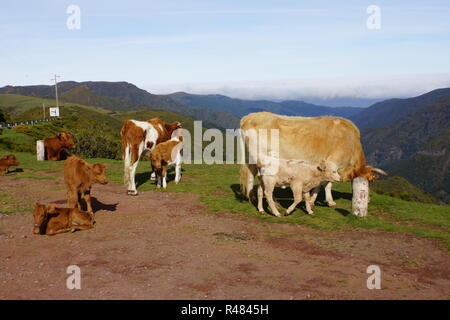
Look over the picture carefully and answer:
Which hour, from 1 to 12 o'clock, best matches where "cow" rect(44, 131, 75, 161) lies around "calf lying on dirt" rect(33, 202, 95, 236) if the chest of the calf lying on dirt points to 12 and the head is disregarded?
The cow is roughly at 3 o'clock from the calf lying on dirt.

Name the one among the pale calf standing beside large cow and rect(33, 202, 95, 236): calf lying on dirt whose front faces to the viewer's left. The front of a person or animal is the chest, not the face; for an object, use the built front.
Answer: the calf lying on dirt

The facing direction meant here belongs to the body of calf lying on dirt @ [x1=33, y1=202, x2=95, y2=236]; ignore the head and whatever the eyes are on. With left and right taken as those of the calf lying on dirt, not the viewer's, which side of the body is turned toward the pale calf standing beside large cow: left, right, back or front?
back

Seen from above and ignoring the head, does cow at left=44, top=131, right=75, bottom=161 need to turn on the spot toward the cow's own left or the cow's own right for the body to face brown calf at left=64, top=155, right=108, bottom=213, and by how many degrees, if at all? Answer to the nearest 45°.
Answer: approximately 90° to the cow's own right

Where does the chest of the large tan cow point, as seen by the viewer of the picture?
to the viewer's right

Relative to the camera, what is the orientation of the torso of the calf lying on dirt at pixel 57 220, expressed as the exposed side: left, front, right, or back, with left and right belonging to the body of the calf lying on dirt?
left
